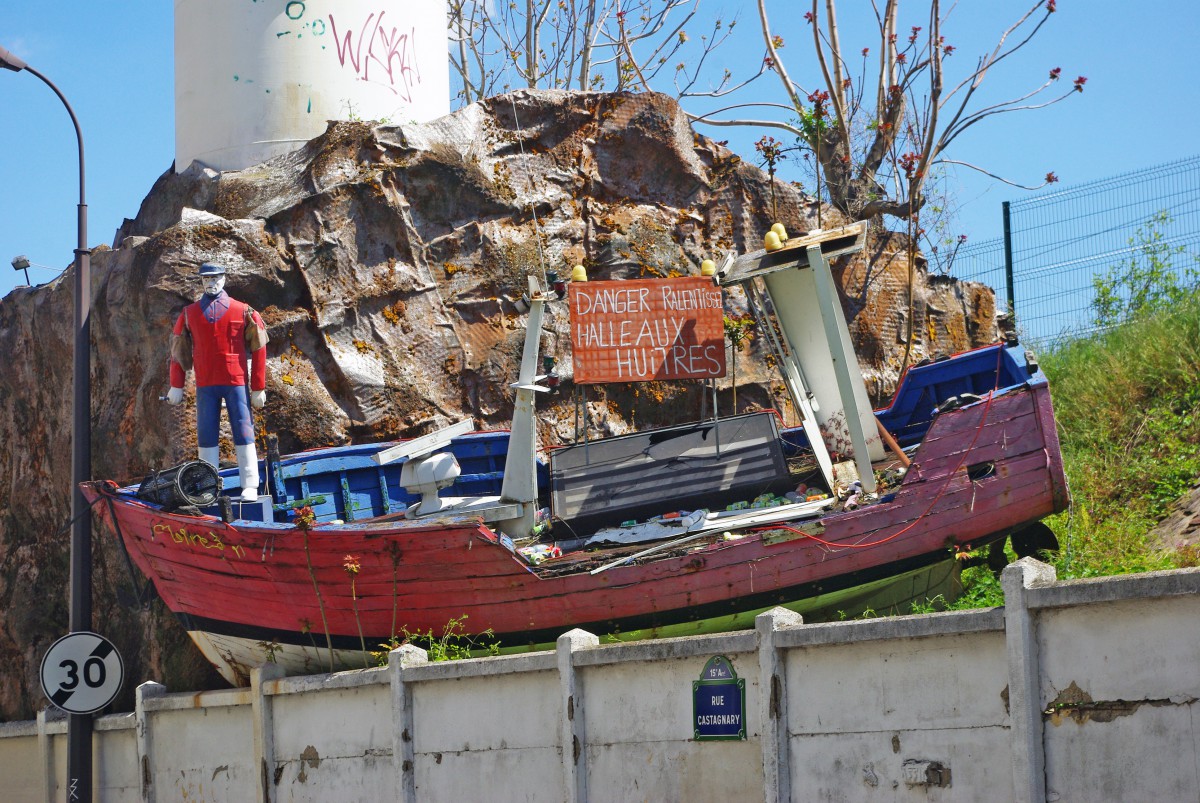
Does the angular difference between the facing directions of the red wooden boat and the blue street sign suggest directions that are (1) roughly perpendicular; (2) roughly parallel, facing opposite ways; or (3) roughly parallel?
roughly perpendicular

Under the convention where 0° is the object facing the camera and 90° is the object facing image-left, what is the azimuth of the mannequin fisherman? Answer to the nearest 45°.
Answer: approximately 0°

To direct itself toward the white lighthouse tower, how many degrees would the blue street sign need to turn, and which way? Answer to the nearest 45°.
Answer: approximately 135° to its right

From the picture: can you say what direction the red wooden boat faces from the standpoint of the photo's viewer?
facing to the left of the viewer
